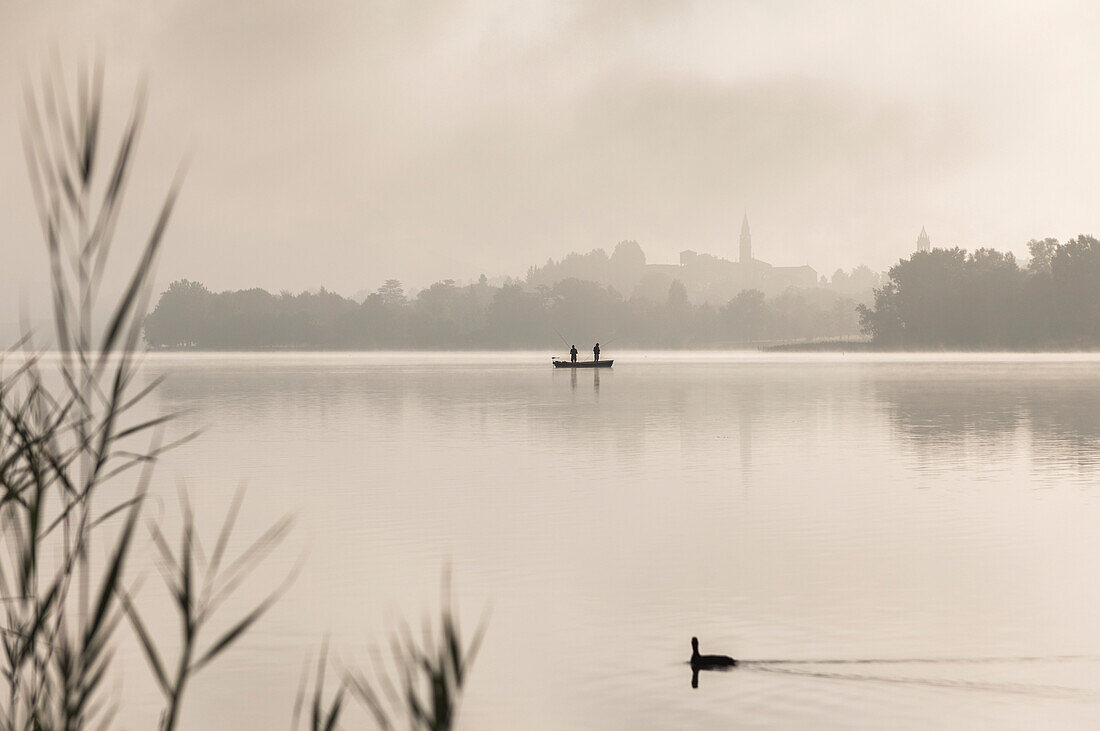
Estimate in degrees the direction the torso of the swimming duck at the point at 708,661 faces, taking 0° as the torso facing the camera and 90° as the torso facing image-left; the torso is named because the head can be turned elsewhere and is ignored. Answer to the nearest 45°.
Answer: approximately 90°
